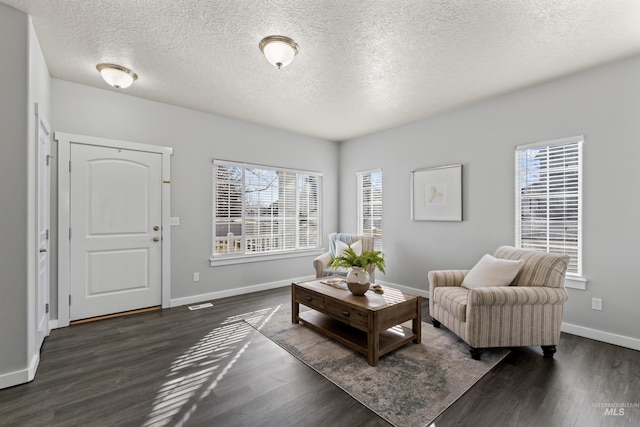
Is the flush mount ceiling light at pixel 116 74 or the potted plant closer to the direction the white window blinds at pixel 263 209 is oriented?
the potted plant

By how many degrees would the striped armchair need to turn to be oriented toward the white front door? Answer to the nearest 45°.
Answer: approximately 45° to its right

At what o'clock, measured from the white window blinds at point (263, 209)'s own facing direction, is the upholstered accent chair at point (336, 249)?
The upholstered accent chair is roughly at 11 o'clock from the white window blinds.

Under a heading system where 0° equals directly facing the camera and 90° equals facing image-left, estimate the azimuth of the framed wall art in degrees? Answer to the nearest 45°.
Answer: approximately 45°

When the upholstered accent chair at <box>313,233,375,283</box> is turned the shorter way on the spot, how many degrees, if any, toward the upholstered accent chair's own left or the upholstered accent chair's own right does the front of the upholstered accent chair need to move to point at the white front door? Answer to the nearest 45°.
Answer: approximately 45° to the upholstered accent chair's own right

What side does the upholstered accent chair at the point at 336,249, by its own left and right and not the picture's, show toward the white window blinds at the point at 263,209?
right

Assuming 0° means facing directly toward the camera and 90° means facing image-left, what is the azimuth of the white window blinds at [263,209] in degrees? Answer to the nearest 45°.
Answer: approximately 315°

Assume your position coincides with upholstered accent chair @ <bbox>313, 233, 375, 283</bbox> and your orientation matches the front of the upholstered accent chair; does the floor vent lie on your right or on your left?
on your right

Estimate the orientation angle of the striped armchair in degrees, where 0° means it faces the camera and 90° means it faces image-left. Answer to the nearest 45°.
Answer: approximately 45°

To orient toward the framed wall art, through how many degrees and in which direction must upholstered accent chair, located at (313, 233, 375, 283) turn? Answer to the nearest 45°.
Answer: approximately 90° to its left
